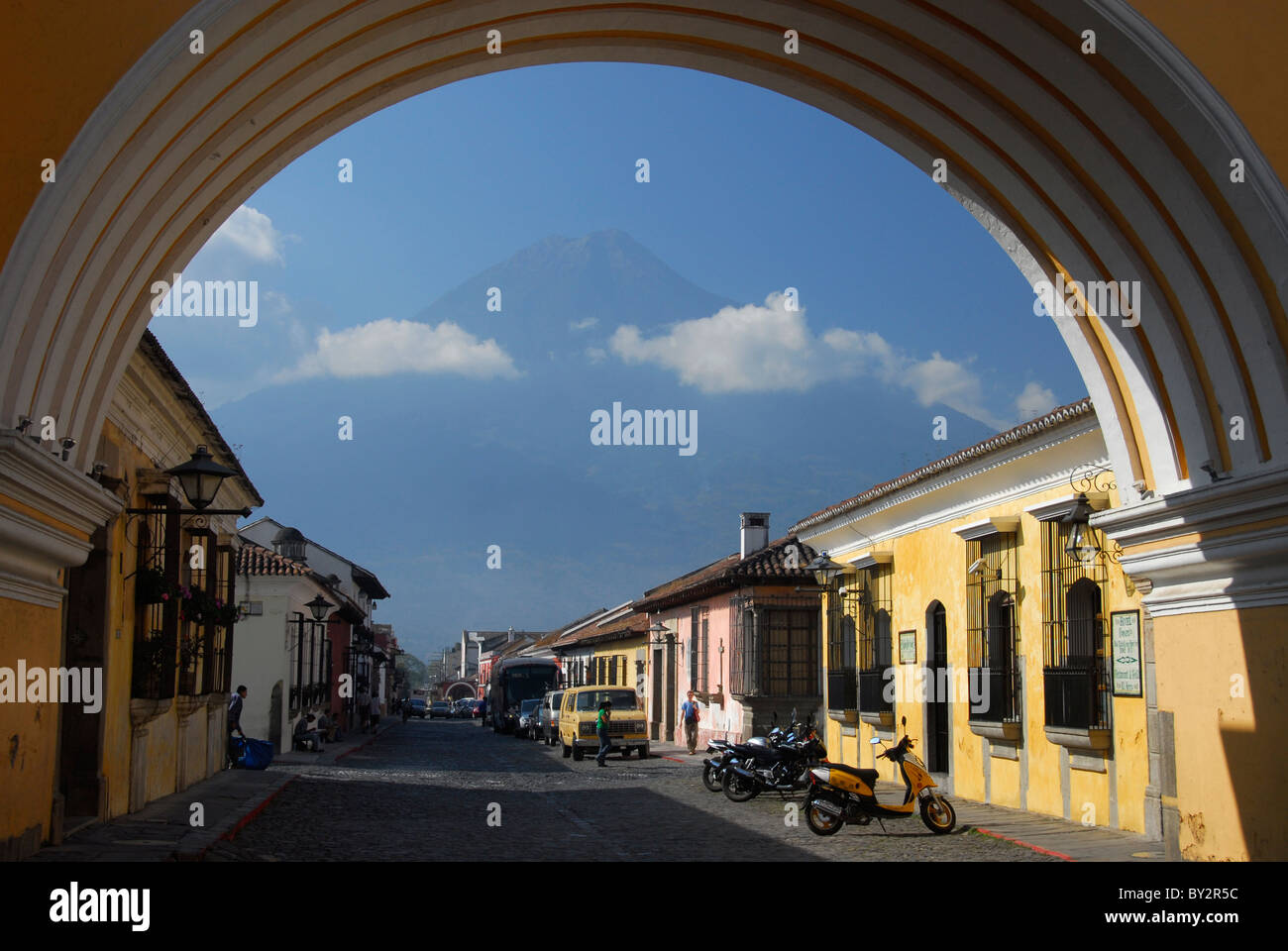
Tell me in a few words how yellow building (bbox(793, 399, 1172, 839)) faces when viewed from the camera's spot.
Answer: facing the viewer and to the left of the viewer

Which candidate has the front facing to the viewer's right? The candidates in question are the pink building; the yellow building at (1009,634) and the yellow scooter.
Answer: the yellow scooter

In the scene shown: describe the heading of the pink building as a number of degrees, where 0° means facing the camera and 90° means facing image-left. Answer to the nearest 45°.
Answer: approximately 45°

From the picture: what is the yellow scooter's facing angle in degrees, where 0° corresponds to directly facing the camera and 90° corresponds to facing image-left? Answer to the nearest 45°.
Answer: approximately 270°

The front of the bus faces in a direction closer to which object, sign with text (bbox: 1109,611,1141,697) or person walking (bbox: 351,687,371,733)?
the sign with text

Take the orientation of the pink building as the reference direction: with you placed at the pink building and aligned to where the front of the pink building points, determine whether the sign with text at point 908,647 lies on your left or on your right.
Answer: on your left

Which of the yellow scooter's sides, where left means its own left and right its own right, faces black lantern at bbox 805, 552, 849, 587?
left
